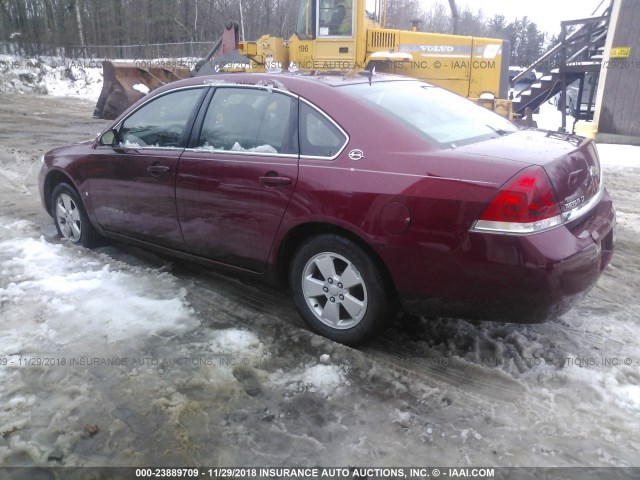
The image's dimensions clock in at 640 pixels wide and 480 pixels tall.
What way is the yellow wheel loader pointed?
to the viewer's left

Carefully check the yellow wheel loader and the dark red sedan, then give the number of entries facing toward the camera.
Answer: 0

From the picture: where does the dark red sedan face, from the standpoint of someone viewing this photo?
facing away from the viewer and to the left of the viewer

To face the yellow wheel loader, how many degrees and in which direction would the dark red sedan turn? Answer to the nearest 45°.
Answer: approximately 45° to its right

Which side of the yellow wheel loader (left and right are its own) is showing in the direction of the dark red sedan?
left
